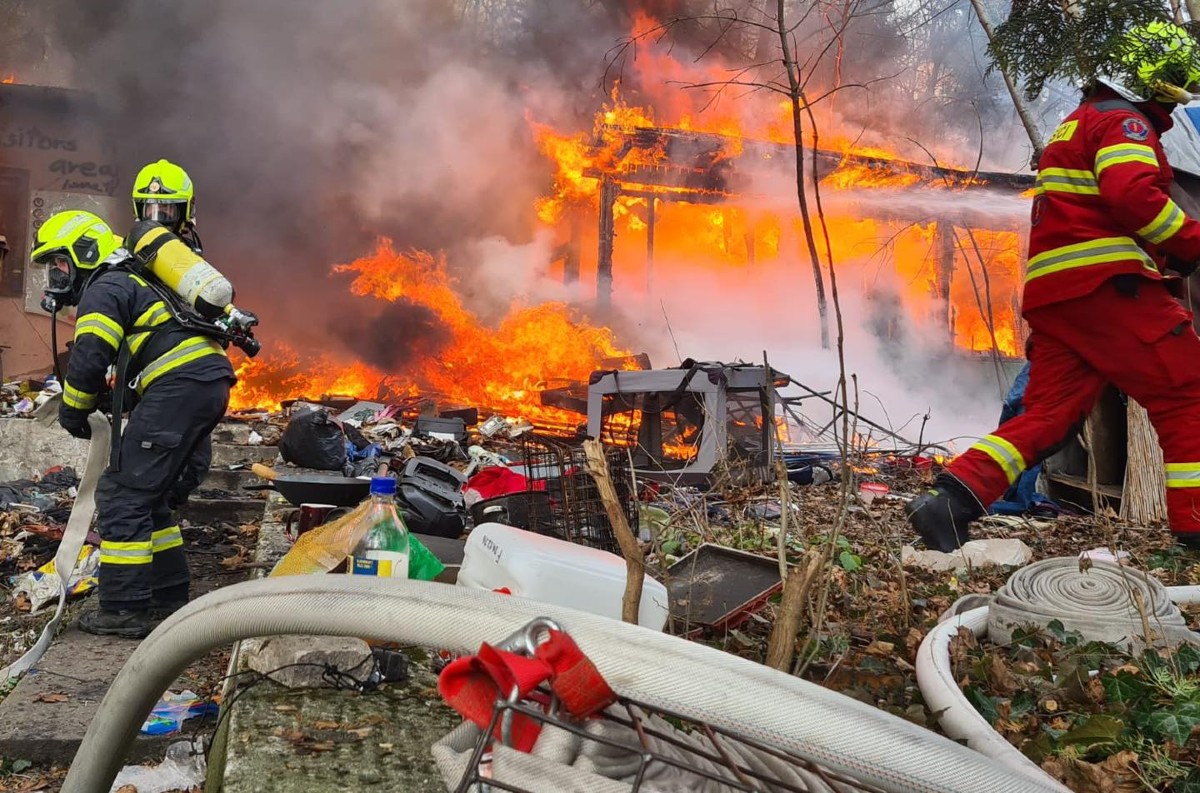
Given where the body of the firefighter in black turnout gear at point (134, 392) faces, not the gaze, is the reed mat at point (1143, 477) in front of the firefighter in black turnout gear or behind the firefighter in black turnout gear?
behind

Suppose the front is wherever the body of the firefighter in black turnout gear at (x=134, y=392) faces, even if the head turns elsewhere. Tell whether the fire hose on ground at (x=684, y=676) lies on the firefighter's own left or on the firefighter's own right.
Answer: on the firefighter's own left

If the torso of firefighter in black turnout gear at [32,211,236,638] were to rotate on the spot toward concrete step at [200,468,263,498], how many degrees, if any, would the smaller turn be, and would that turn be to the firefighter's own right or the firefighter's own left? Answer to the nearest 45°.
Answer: approximately 90° to the firefighter's own right

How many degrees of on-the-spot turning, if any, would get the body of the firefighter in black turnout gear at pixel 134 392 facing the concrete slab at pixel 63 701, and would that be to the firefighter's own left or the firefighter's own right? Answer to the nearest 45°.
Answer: approximately 90° to the firefighter's own left

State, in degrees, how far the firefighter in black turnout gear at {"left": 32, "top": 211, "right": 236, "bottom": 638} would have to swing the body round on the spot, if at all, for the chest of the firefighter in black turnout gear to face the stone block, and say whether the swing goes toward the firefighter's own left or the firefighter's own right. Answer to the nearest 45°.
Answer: approximately 90° to the firefighter's own left

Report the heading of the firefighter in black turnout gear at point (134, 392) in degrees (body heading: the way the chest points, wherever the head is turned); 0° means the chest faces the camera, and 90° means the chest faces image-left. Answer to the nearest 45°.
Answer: approximately 90°

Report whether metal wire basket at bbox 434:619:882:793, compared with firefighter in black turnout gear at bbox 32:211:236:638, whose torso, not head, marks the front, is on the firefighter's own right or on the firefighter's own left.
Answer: on the firefighter's own left

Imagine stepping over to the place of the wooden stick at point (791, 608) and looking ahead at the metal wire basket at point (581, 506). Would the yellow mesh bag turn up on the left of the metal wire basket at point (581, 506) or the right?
left
